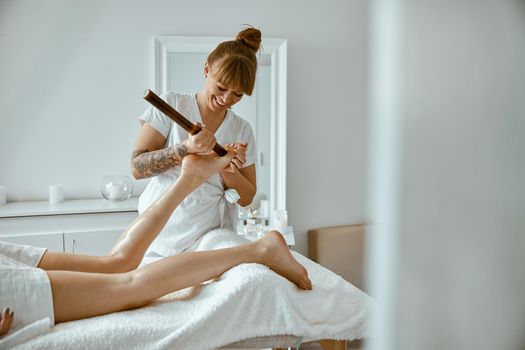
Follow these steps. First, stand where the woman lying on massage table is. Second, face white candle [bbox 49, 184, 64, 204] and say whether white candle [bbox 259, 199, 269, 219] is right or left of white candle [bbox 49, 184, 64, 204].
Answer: right

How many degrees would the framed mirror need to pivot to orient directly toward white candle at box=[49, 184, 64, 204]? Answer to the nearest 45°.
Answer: approximately 90° to its right

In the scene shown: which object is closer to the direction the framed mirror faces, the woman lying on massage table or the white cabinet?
the woman lying on massage table

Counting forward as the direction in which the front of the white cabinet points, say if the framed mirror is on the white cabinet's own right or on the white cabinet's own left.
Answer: on the white cabinet's own left

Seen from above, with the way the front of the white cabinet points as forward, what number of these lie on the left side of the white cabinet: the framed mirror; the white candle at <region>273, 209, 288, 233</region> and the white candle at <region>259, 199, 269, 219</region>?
3

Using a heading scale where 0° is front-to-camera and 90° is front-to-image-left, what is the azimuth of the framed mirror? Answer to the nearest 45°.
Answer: approximately 0°

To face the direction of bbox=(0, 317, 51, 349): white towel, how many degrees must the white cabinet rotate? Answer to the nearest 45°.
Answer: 0° — it already faces it

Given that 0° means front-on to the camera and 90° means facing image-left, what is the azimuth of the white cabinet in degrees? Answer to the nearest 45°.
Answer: approximately 0°

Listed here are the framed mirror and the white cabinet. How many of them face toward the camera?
2

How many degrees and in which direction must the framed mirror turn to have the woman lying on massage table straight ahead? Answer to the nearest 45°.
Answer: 0° — it already faces them

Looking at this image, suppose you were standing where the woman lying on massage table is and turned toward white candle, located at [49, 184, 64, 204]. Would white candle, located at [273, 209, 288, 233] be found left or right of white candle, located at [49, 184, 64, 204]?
right
